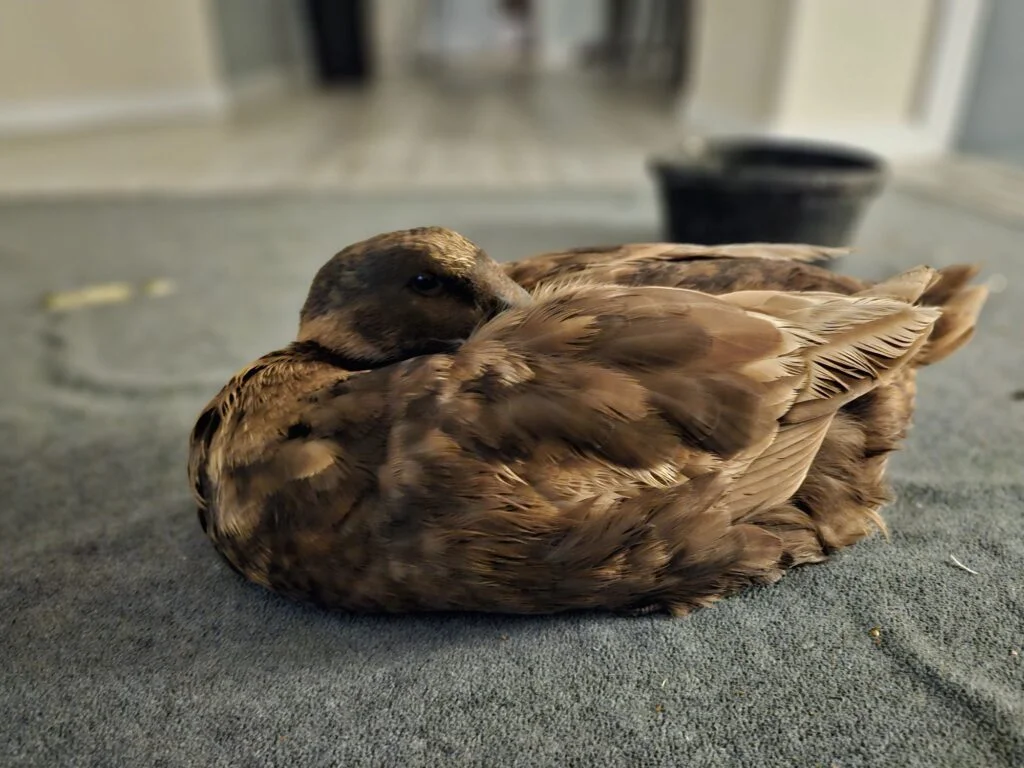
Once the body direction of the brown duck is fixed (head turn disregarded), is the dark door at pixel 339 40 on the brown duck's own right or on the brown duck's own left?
on the brown duck's own right

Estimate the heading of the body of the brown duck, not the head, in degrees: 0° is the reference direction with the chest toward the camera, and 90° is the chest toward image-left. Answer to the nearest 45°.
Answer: approximately 90°

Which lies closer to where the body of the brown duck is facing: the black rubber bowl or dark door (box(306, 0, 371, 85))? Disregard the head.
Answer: the dark door

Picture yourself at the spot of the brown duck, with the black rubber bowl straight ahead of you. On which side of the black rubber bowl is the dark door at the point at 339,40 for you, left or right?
left

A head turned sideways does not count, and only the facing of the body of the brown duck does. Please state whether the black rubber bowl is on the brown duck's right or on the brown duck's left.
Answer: on the brown duck's right
